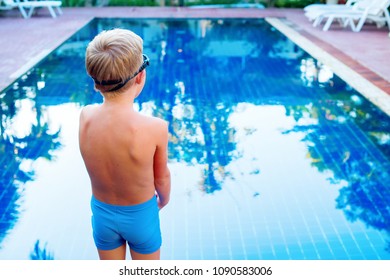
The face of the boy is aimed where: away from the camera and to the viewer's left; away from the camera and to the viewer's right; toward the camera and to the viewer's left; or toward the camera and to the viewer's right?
away from the camera and to the viewer's right

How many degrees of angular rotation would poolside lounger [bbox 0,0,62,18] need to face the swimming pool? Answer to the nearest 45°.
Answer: approximately 90° to its right

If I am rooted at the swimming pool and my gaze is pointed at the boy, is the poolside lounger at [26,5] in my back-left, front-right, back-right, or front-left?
back-right

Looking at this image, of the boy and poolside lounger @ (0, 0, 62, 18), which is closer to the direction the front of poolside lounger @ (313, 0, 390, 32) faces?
the poolside lounger

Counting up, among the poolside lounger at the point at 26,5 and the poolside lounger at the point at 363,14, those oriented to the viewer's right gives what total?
1

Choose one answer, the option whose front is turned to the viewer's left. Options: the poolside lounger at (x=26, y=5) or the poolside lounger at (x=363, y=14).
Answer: the poolside lounger at (x=363, y=14)

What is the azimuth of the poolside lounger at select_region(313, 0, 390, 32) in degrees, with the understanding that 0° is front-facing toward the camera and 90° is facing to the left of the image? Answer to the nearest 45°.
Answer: approximately 90°

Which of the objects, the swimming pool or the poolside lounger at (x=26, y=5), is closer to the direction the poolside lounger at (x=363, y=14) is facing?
the poolside lounger

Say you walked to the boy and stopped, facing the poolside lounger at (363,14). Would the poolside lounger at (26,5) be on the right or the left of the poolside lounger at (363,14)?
left

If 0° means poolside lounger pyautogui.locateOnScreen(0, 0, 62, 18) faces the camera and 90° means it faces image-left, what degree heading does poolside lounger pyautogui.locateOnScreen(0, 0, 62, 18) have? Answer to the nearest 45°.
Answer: approximately 270°

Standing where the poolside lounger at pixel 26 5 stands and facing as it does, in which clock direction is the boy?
The boy is roughly at 3 o'clock from the poolside lounger.

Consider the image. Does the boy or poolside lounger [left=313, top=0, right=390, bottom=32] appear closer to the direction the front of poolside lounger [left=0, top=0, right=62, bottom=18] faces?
the poolside lounger
